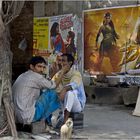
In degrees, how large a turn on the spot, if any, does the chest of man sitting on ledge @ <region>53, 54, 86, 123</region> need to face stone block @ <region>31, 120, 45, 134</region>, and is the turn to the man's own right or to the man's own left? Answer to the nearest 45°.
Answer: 0° — they already face it

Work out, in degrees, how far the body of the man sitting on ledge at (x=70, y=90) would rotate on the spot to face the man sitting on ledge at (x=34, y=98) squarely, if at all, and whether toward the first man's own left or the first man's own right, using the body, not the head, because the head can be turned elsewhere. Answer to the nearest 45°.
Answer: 0° — they already face them

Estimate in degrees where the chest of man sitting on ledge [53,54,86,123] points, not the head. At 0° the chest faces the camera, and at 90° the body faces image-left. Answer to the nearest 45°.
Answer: approximately 45°
